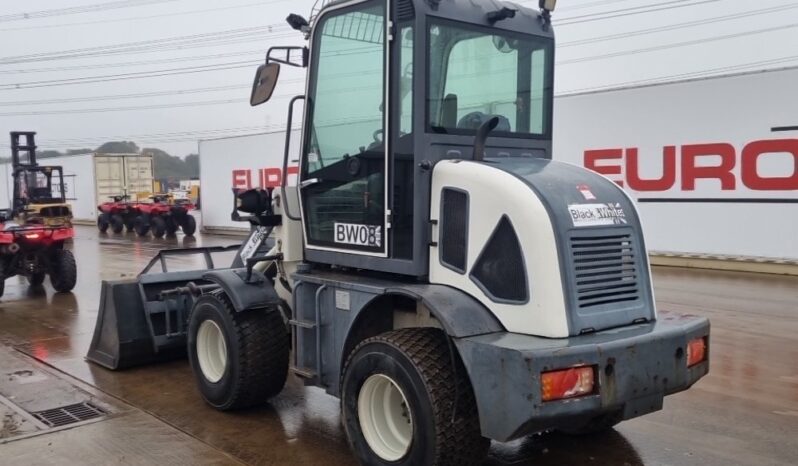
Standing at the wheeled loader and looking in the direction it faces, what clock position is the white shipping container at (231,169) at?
The white shipping container is roughly at 1 o'clock from the wheeled loader.

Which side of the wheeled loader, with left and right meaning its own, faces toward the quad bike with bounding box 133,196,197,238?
front

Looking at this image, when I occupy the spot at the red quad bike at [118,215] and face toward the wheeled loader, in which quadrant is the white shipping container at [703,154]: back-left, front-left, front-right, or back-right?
front-left

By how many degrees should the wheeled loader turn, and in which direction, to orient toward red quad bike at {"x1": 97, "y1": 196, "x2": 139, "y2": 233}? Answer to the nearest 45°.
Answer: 0° — it already faces it

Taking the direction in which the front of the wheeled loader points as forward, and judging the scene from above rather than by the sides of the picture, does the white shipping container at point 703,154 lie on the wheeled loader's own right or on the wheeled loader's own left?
on the wheeled loader's own right

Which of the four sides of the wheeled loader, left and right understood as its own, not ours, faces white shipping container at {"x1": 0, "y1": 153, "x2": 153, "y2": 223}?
front

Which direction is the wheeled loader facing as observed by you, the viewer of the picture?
facing away from the viewer and to the left of the viewer

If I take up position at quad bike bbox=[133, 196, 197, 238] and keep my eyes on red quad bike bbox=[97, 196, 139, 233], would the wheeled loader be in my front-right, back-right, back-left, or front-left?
back-left
